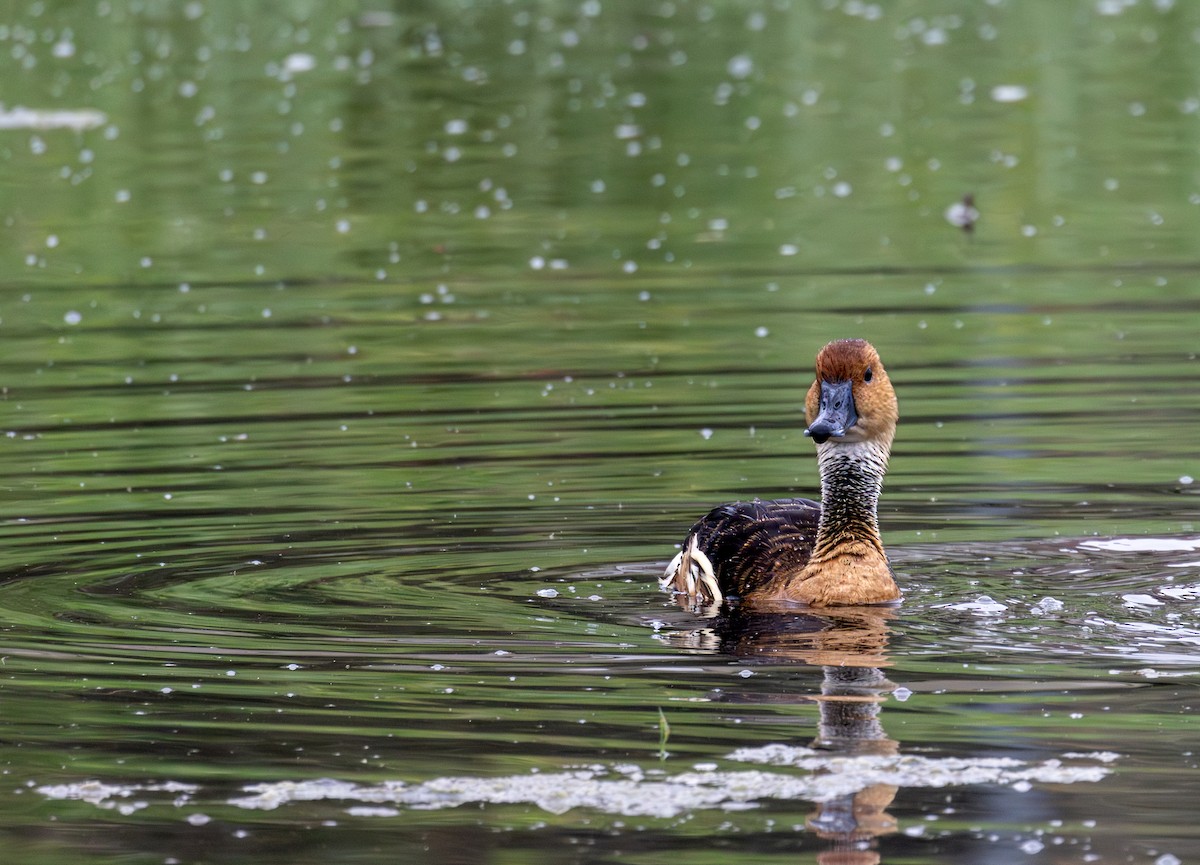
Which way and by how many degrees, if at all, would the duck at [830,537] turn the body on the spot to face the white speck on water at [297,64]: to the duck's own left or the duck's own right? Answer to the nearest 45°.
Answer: approximately 135° to the duck's own left

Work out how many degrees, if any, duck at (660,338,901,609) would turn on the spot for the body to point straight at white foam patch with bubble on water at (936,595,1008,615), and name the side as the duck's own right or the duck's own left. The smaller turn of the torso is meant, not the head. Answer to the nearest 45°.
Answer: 0° — it already faces it

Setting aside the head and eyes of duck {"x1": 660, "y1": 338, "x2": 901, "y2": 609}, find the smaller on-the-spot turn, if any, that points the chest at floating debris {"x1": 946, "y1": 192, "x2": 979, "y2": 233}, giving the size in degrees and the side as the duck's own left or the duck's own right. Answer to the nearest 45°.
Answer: approximately 135° to the duck's own left

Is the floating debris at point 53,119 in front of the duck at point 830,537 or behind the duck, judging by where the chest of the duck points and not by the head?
behind

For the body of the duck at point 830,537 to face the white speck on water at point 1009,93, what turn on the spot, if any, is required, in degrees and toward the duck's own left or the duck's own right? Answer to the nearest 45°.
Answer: approximately 135° to the duck's own left

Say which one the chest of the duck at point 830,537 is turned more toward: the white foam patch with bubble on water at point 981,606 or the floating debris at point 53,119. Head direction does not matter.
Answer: the white foam patch with bubble on water

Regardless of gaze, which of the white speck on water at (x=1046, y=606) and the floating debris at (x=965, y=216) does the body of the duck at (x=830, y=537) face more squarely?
the white speck on water

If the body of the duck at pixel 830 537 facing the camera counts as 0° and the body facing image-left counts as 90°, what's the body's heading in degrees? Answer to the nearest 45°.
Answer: approximately 315°
